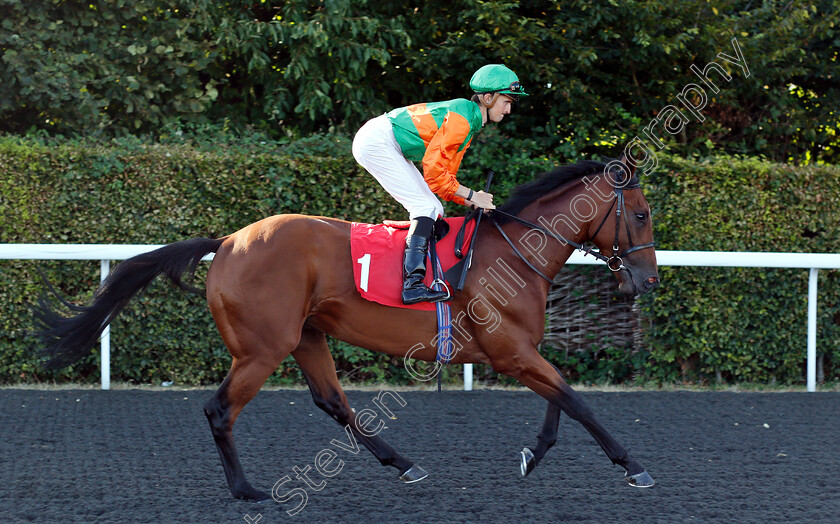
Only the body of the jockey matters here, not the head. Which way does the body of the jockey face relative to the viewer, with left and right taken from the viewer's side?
facing to the right of the viewer

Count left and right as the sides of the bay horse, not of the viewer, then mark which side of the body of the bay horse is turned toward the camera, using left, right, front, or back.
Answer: right
